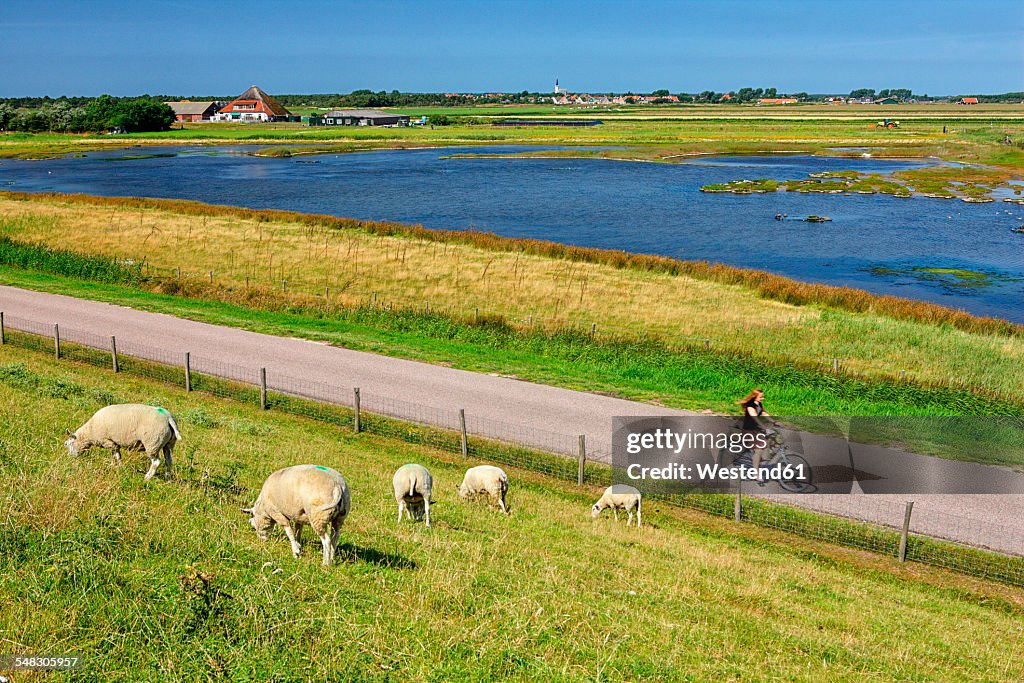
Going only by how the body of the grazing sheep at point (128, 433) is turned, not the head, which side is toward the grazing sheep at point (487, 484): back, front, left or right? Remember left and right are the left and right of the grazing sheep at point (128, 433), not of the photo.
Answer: back

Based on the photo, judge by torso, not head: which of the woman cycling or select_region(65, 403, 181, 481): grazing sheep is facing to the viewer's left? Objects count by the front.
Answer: the grazing sheep

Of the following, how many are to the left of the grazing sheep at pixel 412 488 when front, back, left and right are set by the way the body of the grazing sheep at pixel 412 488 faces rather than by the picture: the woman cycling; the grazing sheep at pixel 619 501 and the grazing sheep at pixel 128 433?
1

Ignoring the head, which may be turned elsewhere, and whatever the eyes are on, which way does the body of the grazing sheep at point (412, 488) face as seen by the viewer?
away from the camera

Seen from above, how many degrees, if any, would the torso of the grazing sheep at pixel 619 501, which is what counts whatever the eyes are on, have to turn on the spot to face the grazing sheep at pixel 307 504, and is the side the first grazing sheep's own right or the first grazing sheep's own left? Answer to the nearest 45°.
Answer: approximately 45° to the first grazing sheep's own left

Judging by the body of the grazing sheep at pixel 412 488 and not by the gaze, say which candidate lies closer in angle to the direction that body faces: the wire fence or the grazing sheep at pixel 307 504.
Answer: the wire fence

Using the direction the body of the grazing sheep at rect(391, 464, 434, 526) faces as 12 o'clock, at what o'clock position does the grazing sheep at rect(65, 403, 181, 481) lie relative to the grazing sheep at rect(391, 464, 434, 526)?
the grazing sheep at rect(65, 403, 181, 481) is roughly at 9 o'clock from the grazing sheep at rect(391, 464, 434, 526).

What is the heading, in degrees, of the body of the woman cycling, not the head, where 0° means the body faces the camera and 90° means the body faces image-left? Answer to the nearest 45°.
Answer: approximately 315°

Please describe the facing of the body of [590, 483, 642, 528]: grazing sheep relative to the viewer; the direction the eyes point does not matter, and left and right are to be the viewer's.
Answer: facing to the left of the viewer

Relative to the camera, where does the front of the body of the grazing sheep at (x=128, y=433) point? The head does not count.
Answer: to the viewer's left

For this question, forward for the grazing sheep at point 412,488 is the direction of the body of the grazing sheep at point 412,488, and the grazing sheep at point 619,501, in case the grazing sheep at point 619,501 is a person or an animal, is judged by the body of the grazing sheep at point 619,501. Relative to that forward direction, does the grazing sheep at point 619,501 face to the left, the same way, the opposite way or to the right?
to the left
